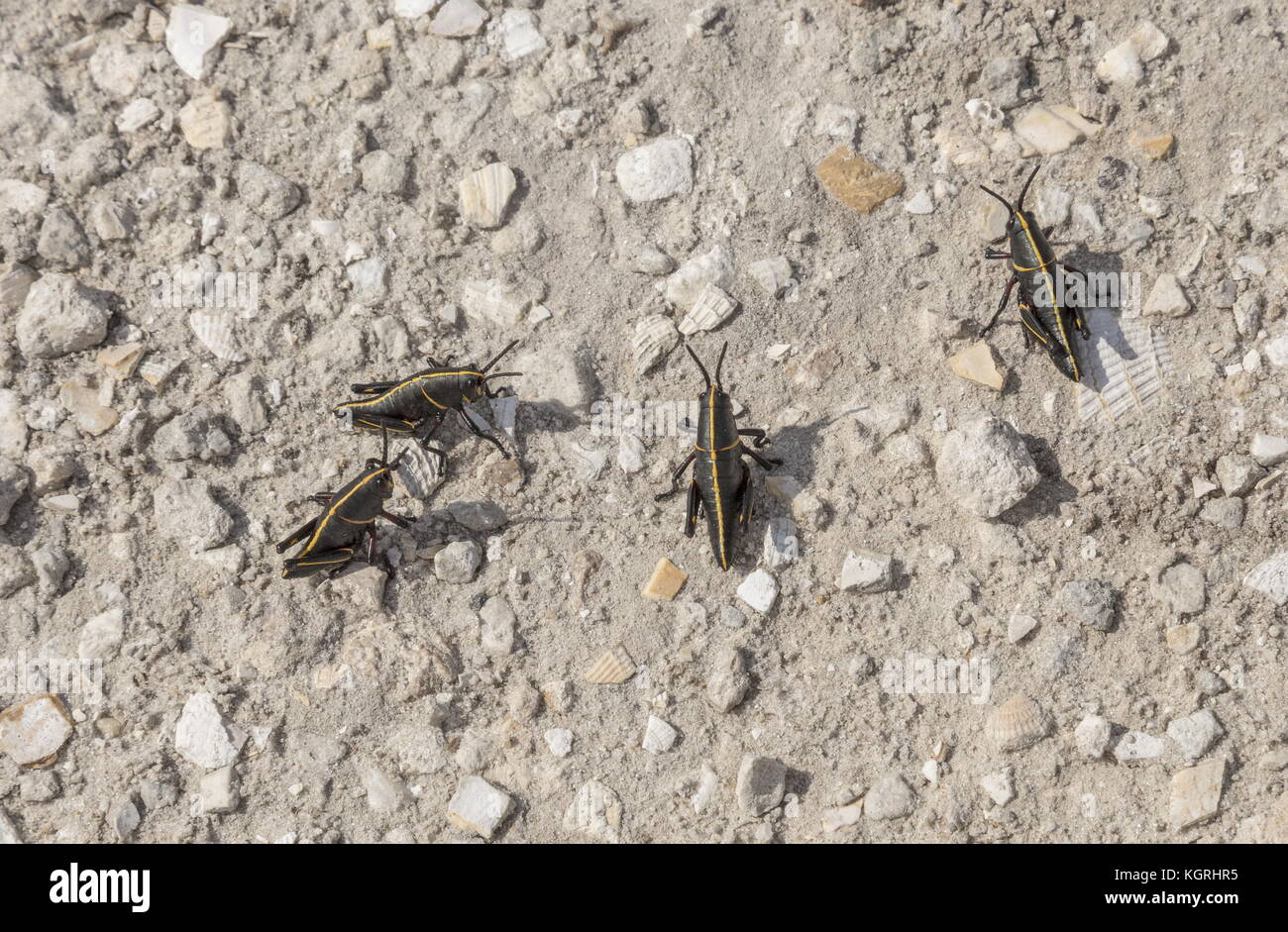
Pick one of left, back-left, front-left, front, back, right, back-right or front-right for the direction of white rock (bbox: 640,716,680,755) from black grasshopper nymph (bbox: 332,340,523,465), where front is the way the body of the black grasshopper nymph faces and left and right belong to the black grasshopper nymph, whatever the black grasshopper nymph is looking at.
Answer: front-right

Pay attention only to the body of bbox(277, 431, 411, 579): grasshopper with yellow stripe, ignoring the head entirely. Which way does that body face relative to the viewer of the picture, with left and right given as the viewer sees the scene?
facing away from the viewer and to the right of the viewer

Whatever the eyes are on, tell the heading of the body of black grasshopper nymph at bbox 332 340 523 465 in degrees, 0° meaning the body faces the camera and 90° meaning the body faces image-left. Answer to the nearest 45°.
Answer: approximately 270°

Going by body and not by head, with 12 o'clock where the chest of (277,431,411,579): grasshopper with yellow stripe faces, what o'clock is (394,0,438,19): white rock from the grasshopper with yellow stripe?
The white rock is roughly at 11 o'clock from the grasshopper with yellow stripe.

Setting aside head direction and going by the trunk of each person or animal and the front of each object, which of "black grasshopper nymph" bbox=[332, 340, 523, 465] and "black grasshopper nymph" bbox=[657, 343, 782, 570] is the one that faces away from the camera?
"black grasshopper nymph" bbox=[657, 343, 782, 570]

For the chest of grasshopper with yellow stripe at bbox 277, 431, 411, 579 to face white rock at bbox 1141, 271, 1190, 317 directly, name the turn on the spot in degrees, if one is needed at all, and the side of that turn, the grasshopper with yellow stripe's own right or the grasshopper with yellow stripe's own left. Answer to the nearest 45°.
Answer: approximately 45° to the grasshopper with yellow stripe's own right

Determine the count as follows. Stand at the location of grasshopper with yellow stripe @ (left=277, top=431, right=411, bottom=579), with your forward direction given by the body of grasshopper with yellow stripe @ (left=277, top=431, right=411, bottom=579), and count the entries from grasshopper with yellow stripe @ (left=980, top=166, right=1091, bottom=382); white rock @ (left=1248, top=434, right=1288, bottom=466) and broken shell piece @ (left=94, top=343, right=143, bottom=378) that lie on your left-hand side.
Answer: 1

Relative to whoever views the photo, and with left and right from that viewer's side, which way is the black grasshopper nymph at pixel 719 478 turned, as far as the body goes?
facing away from the viewer

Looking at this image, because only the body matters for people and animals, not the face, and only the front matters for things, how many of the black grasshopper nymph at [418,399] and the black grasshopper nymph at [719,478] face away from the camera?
1
